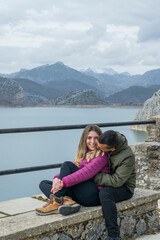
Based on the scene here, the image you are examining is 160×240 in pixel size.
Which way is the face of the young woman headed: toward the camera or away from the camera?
toward the camera

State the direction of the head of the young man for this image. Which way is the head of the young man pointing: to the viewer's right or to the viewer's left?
to the viewer's left

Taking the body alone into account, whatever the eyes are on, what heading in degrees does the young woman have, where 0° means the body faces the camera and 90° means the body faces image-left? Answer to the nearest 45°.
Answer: approximately 45°

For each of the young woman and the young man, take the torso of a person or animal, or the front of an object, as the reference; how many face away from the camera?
0

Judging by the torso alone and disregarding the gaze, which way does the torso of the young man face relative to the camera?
to the viewer's left
